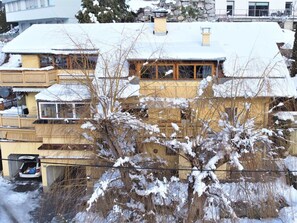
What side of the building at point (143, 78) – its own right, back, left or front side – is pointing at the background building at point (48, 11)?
back

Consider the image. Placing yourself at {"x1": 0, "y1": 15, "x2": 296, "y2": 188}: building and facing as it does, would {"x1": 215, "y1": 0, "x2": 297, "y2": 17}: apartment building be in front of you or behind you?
behind

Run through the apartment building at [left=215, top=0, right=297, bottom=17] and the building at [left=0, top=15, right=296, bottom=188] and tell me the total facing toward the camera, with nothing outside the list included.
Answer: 2

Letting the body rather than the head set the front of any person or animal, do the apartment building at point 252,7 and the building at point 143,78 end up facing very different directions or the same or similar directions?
same or similar directions

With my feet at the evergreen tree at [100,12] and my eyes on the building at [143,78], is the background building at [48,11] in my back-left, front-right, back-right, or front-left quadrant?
back-right

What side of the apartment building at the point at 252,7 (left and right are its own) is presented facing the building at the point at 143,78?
front

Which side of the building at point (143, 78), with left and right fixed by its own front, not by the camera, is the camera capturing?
front

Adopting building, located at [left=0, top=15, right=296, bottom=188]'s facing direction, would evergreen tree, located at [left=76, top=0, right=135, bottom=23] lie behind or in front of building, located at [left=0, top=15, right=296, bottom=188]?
behind

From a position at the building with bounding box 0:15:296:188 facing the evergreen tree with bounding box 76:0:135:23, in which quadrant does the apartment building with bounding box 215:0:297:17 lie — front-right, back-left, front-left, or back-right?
front-right
